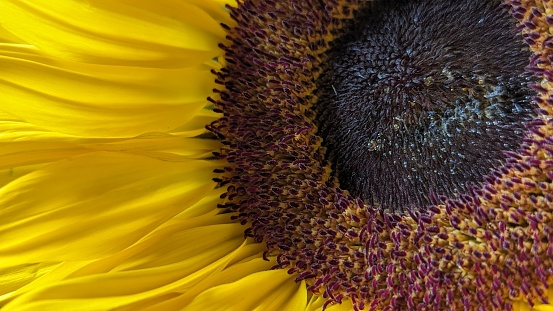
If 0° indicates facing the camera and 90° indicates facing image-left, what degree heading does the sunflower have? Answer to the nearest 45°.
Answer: approximately 0°
